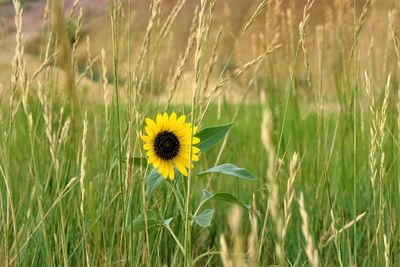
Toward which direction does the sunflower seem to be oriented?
toward the camera
